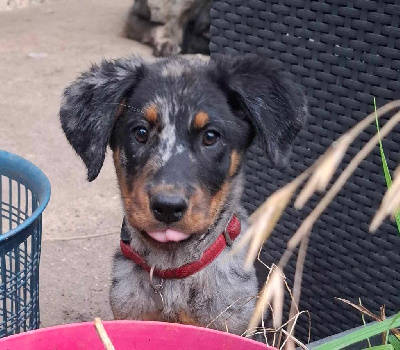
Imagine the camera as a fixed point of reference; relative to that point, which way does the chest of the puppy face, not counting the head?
toward the camera

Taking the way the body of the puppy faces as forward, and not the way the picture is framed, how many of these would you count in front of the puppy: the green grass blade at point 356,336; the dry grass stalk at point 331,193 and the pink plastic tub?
3

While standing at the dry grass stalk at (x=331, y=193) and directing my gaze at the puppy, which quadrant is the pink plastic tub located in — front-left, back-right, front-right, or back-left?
front-left

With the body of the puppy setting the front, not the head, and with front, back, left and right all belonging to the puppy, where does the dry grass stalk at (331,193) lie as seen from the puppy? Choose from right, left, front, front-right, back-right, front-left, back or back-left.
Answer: front

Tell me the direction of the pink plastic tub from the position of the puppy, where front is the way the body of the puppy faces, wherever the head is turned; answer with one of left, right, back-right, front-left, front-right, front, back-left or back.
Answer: front

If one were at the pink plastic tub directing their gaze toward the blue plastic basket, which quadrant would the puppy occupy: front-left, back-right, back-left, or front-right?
front-right

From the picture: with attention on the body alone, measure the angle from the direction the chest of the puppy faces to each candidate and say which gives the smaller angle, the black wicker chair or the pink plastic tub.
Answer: the pink plastic tub
